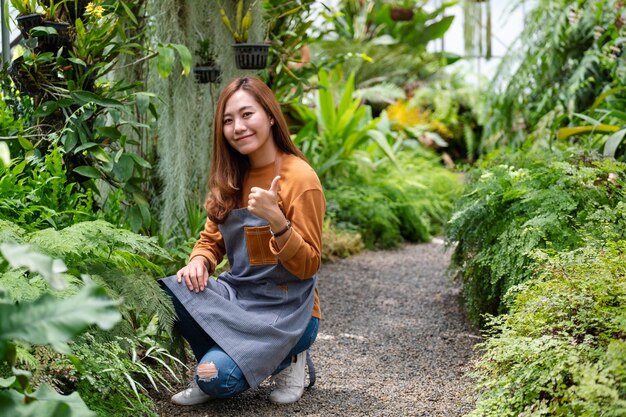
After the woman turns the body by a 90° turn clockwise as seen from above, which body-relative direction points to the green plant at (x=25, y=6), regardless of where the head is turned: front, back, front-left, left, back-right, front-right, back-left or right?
front

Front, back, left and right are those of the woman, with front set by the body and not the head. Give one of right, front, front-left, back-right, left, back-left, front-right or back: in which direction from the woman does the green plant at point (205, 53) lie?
back-right

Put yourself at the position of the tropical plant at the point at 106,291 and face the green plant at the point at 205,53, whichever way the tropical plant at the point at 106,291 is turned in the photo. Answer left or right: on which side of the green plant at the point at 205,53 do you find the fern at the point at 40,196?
left

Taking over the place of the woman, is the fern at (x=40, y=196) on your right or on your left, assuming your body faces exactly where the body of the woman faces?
on your right

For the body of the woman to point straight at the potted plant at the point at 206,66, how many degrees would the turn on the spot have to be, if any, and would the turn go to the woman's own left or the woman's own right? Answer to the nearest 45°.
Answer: approximately 135° to the woman's own right

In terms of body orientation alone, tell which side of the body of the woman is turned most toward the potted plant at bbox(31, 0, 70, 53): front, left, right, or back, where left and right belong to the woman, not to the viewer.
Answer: right

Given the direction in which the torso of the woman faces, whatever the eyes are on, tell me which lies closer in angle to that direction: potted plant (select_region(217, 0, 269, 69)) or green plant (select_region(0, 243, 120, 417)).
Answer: the green plant

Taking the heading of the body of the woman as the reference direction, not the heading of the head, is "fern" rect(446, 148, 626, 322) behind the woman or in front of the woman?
behind

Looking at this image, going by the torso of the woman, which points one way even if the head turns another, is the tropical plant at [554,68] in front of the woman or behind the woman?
behind

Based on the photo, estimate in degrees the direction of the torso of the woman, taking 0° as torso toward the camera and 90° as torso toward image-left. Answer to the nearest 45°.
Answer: approximately 45°

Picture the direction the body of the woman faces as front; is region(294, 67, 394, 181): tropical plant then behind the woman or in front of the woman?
behind

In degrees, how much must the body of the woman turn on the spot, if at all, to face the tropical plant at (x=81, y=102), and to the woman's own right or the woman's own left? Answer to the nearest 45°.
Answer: approximately 90° to the woman's own right
